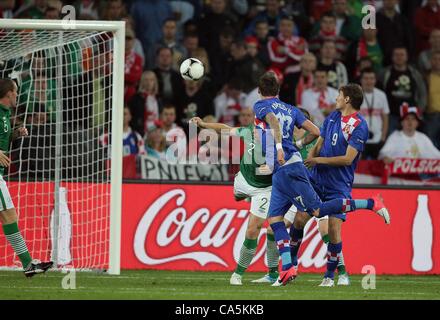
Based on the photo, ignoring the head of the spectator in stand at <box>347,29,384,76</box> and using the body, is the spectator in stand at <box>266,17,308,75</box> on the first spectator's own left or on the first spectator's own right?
on the first spectator's own right

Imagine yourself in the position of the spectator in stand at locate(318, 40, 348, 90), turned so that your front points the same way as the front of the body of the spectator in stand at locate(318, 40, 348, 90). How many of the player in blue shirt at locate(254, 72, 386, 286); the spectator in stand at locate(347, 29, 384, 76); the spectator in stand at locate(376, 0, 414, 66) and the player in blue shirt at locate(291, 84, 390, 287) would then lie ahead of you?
2

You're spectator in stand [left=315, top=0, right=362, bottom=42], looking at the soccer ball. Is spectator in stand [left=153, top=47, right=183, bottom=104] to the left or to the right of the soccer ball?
right

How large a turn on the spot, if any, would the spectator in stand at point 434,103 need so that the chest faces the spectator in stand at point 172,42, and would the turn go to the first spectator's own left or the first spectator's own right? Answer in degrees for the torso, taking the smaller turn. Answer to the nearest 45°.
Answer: approximately 90° to the first spectator's own right

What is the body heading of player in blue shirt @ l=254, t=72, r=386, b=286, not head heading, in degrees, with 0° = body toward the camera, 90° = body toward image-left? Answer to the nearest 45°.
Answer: approximately 135°

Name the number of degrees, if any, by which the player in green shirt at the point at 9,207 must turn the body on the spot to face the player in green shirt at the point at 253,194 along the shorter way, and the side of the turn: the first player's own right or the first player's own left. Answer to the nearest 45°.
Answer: approximately 45° to the first player's own left

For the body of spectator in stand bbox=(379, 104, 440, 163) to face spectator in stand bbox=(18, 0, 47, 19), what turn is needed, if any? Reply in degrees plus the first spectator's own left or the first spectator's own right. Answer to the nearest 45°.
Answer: approximately 90° to the first spectator's own right

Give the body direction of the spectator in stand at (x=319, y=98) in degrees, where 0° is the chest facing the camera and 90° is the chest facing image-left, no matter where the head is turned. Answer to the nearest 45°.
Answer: approximately 0°

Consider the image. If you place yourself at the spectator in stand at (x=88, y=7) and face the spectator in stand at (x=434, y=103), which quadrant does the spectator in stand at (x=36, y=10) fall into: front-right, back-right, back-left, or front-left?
back-right
